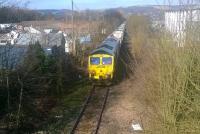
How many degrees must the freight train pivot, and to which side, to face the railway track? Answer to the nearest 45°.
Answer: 0° — it already faces it

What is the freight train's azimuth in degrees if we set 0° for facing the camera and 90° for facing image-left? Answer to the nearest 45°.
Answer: approximately 0°
